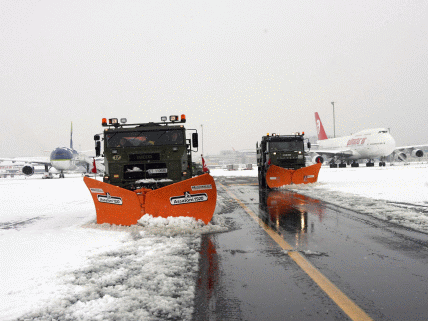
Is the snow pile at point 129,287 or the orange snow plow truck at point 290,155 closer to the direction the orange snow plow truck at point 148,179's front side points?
the snow pile

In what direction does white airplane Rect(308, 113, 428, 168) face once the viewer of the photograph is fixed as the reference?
facing the viewer and to the right of the viewer

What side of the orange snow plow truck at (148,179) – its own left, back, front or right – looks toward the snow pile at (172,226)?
front

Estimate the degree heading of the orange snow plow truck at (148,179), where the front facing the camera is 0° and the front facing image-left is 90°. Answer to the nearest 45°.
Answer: approximately 0°

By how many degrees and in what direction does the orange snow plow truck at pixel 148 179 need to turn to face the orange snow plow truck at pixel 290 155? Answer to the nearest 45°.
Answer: approximately 135° to its left

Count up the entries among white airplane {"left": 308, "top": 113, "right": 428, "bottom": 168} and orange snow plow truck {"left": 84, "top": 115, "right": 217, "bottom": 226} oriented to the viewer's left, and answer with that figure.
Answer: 0

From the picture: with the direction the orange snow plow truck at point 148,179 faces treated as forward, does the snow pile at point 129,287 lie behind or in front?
in front
